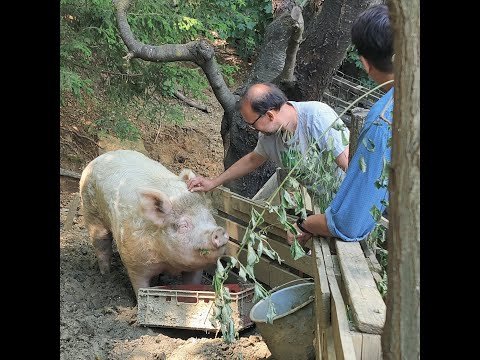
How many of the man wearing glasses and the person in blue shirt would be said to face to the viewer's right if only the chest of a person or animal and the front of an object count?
0

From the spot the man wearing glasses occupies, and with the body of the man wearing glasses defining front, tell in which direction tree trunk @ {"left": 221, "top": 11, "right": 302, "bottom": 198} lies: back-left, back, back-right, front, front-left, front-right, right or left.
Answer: back-right

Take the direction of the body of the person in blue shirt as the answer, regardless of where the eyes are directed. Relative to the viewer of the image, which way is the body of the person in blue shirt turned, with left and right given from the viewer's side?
facing away from the viewer and to the left of the viewer

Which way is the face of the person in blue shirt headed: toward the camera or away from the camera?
away from the camera

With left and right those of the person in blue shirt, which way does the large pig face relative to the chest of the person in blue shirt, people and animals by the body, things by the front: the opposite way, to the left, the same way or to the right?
the opposite way

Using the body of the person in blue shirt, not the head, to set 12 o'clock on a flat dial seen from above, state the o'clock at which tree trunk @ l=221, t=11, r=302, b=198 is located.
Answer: The tree trunk is roughly at 1 o'clock from the person in blue shirt.

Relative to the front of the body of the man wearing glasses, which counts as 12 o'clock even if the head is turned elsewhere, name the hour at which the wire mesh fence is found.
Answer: The wire mesh fence is roughly at 5 o'clock from the man wearing glasses.

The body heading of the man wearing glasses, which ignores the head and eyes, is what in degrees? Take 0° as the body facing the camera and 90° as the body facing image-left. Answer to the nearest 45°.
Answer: approximately 45°

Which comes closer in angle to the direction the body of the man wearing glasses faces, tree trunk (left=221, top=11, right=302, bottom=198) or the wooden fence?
the wooden fence

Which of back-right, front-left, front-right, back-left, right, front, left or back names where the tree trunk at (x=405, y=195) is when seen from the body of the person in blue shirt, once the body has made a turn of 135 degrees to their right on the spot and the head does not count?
right

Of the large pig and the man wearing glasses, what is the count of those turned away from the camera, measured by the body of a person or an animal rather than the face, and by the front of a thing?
0
